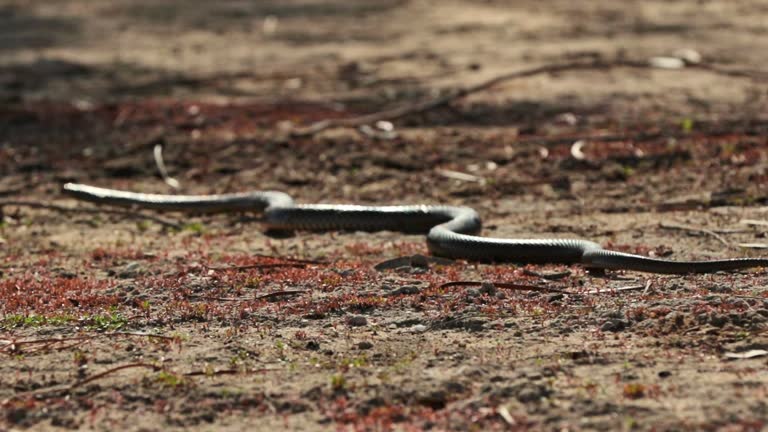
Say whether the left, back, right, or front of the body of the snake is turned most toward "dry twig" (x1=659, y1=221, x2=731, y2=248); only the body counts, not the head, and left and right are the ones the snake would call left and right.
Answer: back

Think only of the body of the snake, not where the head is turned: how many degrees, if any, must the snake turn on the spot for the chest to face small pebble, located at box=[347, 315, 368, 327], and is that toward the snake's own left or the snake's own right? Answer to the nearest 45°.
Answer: approximately 90° to the snake's own left

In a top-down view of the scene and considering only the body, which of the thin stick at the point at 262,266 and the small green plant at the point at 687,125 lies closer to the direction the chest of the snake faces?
the thin stick

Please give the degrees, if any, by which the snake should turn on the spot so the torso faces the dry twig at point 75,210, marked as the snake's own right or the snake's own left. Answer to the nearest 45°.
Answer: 0° — it already faces it

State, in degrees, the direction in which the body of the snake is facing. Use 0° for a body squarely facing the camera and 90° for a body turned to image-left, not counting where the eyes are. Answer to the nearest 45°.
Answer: approximately 90°

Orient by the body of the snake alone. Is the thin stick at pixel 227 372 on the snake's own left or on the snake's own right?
on the snake's own left

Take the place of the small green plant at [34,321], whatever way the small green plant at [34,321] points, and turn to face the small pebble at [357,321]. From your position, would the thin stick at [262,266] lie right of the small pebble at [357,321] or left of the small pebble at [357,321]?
left

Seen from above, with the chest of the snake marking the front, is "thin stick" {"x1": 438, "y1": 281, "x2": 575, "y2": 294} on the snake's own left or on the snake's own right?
on the snake's own left

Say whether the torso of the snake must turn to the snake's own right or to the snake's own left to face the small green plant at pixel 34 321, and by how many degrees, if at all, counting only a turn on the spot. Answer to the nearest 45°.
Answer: approximately 45° to the snake's own left

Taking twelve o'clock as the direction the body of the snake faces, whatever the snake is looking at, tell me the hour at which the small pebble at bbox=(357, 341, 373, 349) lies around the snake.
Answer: The small pebble is roughly at 9 o'clock from the snake.

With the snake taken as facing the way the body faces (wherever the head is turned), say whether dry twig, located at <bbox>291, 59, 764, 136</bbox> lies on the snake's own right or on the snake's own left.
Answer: on the snake's own right

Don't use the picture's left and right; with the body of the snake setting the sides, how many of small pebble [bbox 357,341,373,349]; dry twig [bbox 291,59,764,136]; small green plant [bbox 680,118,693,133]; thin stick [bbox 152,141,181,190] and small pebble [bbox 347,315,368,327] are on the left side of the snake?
2
